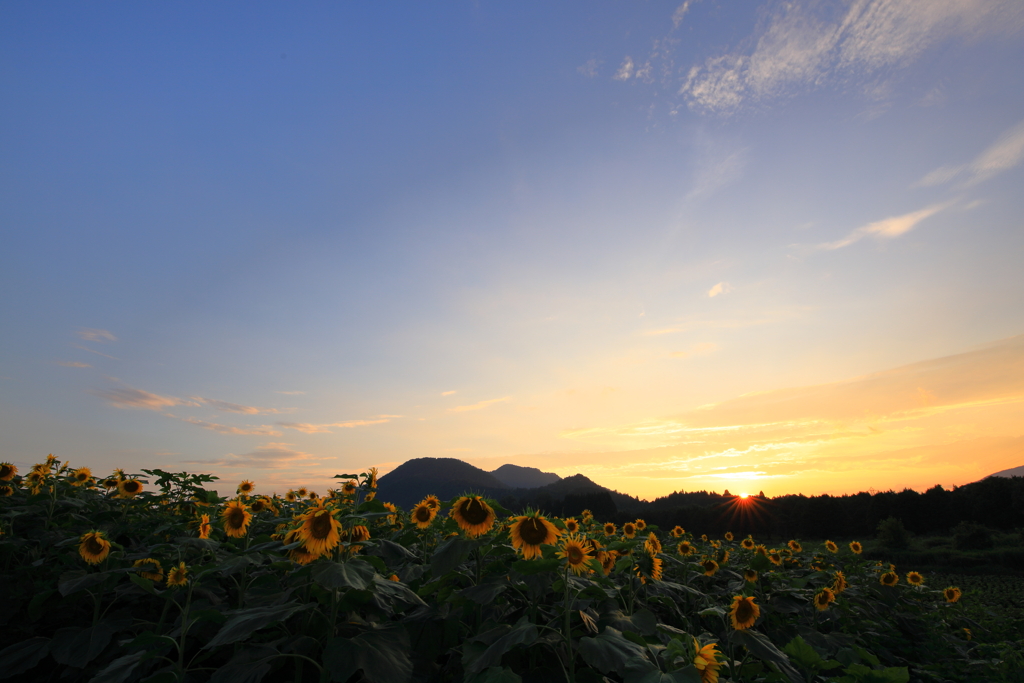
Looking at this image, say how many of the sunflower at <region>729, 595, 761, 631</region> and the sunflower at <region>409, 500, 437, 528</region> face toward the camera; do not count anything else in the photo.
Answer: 2

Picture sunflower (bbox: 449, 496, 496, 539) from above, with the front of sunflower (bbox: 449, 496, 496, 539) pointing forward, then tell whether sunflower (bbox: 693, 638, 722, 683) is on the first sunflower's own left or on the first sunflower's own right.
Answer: on the first sunflower's own left

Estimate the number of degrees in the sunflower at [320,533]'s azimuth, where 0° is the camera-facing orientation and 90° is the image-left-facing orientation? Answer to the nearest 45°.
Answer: approximately 0°

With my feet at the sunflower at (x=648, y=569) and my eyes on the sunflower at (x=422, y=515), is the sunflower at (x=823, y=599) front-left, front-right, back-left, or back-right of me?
back-right

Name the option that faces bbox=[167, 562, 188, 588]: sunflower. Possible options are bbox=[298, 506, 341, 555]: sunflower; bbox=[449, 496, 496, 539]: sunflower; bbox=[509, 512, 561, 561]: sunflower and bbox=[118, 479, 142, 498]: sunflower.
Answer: bbox=[118, 479, 142, 498]: sunflower

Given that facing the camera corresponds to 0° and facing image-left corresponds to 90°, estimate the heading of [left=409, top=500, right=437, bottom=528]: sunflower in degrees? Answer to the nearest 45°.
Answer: approximately 0°
